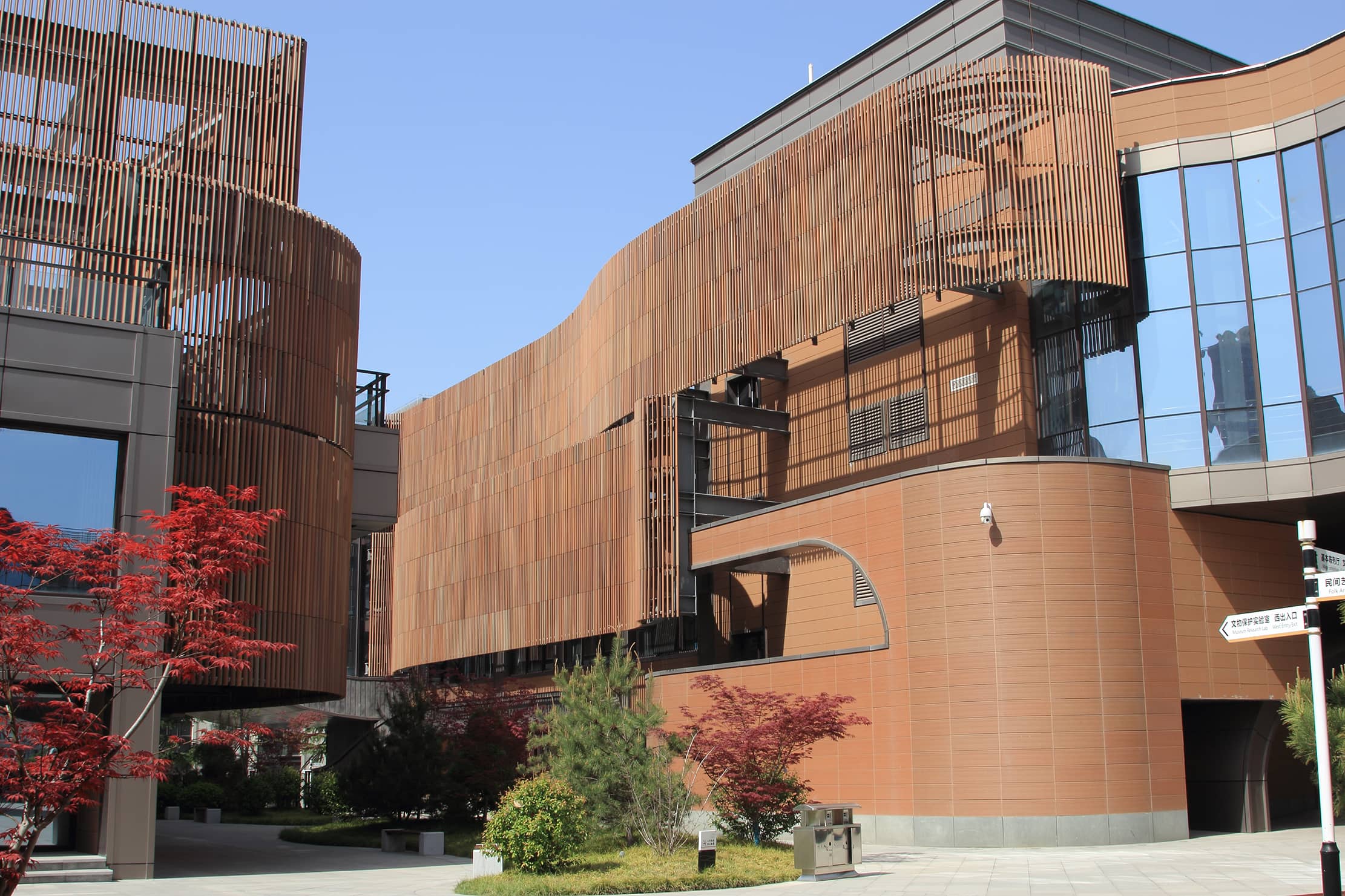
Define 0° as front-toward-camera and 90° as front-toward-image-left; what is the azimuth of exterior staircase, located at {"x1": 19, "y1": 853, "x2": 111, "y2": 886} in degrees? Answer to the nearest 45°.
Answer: approximately 0°

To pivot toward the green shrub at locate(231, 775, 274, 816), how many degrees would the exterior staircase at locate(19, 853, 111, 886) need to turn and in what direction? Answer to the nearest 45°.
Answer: approximately 180°

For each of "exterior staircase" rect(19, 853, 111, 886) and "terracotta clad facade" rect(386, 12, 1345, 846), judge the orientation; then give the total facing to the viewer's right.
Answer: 0

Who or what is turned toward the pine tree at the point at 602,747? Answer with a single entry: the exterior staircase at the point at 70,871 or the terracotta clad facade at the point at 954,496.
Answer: the terracotta clad facade

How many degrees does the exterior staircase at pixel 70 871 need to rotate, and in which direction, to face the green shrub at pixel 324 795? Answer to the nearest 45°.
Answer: approximately 180°

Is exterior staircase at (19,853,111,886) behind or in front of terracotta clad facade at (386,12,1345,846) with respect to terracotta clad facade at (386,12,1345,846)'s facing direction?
in front

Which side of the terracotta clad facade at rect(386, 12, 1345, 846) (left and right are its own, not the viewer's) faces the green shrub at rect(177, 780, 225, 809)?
right

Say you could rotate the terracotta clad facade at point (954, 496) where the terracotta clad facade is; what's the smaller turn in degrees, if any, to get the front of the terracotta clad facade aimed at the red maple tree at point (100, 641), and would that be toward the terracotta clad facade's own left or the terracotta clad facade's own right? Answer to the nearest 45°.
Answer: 0° — it already faces it

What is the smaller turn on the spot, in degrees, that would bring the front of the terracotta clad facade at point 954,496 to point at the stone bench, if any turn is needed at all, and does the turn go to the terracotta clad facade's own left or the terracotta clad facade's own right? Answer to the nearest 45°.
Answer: approximately 45° to the terracotta clad facade's own right

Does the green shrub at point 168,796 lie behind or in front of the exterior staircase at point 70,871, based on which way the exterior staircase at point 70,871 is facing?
behind

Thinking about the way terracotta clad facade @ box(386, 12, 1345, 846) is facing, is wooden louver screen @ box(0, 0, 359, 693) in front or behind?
in front
